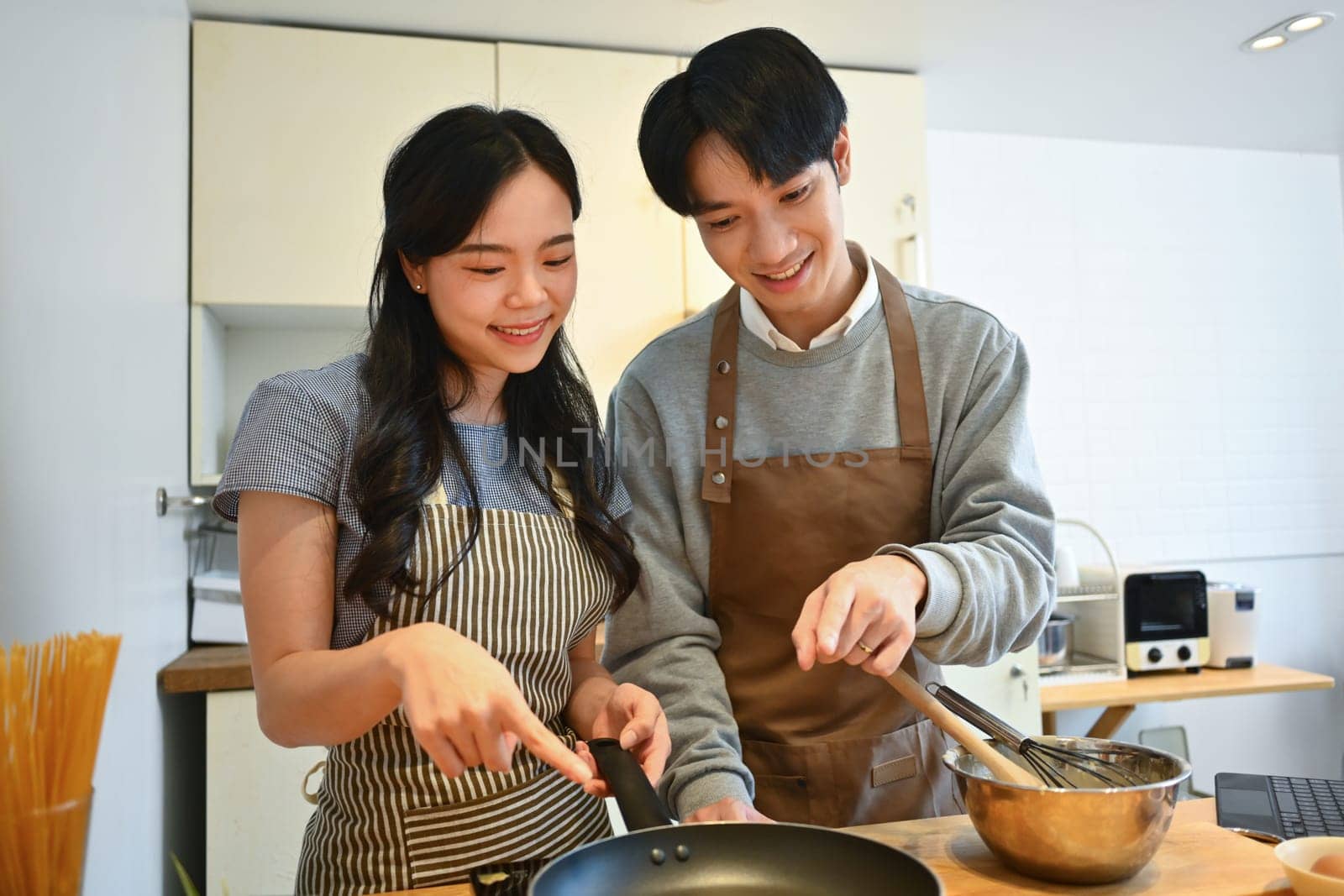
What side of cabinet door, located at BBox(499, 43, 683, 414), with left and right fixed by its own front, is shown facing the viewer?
front

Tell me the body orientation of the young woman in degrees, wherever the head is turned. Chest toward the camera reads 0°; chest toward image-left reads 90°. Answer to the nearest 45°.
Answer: approximately 315°

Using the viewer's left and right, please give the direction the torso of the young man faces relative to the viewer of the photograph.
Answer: facing the viewer

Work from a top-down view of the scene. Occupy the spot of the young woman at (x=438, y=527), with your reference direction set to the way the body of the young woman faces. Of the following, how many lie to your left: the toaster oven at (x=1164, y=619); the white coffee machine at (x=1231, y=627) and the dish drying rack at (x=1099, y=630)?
3

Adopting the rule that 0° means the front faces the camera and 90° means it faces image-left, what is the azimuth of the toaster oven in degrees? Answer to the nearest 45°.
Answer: approximately 0°

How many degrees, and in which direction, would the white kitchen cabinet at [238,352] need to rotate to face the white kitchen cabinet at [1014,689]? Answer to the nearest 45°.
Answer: approximately 45° to its left

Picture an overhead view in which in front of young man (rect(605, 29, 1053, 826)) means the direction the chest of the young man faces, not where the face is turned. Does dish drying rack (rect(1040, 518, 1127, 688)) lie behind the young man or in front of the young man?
behind

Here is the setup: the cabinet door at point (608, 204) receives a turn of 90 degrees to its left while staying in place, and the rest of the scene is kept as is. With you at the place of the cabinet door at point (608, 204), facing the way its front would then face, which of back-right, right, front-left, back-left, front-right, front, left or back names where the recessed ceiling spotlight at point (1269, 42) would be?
front

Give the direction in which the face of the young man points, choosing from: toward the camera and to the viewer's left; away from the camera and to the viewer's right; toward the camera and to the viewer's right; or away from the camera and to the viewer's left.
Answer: toward the camera and to the viewer's left

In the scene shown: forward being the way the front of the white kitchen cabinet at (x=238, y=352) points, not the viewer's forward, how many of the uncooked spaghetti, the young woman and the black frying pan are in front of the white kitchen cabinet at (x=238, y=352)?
3

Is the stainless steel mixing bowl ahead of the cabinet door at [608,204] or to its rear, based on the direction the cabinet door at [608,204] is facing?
ahead

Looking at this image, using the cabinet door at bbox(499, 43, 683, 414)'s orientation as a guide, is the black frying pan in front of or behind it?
in front

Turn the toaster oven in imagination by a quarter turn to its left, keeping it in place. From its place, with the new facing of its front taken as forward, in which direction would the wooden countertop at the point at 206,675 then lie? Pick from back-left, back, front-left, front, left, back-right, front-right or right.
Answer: back-right
